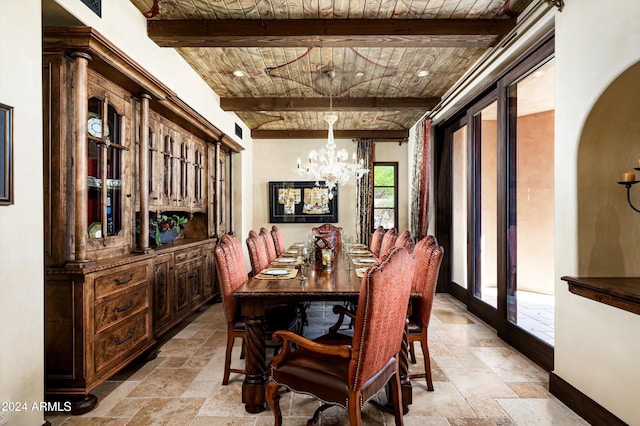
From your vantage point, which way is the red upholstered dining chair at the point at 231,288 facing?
to the viewer's right

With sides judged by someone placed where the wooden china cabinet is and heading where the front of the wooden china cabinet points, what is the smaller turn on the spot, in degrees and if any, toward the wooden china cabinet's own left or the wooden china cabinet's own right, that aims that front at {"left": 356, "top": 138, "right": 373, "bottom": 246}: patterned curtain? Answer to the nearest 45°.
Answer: approximately 90° to the wooden china cabinet's own left

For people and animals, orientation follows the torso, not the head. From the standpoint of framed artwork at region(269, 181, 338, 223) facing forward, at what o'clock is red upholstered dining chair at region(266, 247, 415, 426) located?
The red upholstered dining chair is roughly at 12 o'clock from the framed artwork.

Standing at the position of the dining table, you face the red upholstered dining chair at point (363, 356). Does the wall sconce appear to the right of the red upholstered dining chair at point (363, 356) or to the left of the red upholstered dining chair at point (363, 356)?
left

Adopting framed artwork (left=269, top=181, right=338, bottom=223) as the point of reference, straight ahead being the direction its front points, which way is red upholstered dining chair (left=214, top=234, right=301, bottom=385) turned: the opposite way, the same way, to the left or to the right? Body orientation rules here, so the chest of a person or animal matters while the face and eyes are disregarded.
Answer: to the left

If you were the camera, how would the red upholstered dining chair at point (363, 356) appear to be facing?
facing away from the viewer and to the left of the viewer

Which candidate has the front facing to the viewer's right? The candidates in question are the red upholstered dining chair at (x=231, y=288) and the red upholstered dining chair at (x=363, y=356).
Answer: the red upholstered dining chair at (x=231, y=288)

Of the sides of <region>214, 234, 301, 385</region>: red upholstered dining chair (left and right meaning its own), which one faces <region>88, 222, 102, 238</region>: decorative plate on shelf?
back

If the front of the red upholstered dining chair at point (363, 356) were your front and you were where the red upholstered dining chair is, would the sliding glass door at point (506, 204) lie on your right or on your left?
on your right

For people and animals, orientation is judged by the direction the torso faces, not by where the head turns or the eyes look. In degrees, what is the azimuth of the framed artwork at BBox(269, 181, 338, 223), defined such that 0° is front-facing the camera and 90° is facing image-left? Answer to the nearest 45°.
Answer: approximately 0°

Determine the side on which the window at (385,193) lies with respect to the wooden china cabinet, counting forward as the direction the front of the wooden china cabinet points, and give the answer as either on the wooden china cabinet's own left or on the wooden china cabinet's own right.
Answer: on the wooden china cabinet's own left
